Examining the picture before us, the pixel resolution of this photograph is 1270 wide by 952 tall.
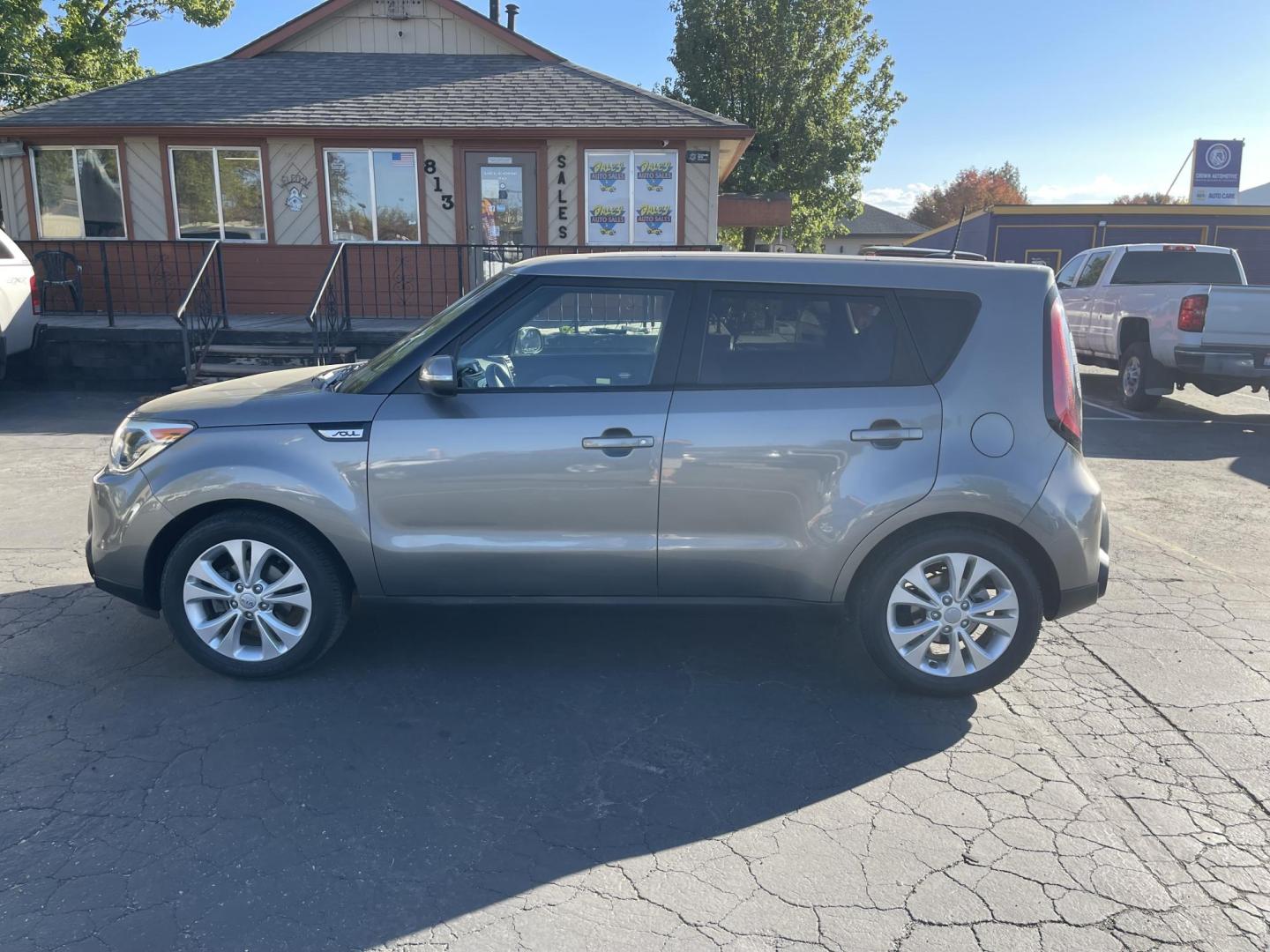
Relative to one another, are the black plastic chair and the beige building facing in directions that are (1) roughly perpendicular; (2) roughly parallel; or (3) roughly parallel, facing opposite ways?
roughly parallel

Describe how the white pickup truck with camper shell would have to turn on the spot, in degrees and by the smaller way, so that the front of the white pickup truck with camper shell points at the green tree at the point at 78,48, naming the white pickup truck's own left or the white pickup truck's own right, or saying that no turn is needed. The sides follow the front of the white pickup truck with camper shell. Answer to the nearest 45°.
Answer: approximately 90° to the white pickup truck's own right

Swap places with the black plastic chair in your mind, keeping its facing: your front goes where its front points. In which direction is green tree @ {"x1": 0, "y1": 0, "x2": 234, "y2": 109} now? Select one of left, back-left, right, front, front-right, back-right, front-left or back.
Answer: back

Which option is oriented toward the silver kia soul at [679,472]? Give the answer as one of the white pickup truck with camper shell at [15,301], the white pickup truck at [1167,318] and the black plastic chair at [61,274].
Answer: the black plastic chair

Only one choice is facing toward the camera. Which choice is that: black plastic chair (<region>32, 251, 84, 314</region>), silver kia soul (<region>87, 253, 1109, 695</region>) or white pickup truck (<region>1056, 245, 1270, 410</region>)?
the black plastic chair

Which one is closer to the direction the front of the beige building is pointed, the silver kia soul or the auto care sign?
the silver kia soul

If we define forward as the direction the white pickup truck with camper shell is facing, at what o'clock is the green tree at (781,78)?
The green tree is roughly at 5 o'clock from the white pickup truck with camper shell.

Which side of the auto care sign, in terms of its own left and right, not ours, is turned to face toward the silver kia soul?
front

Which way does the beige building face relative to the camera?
toward the camera

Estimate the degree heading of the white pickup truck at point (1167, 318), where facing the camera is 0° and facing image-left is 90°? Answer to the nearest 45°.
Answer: approximately 135°

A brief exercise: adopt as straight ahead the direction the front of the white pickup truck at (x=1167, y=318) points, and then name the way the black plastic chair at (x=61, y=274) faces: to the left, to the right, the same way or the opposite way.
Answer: the opposite way

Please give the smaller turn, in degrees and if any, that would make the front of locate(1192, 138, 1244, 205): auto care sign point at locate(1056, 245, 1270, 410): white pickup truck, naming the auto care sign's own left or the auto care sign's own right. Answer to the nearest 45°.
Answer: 0° — it already faces it

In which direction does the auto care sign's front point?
toward the camera

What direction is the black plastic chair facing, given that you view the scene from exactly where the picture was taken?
facing the viewer

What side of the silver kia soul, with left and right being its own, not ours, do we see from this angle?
left

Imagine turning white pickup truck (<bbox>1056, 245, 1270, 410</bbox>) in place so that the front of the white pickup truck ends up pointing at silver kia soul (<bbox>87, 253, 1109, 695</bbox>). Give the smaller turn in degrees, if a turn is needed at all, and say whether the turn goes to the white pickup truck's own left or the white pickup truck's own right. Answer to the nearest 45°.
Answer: approximately 135° to the white pickup truck's own left

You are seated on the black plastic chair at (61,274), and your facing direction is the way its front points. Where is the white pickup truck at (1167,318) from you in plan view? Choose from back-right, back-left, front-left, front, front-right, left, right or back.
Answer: front-left

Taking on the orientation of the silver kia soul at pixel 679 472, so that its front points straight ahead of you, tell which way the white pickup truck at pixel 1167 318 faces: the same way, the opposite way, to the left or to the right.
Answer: to the right

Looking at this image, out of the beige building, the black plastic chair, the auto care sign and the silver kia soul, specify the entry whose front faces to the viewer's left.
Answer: the silver kia soul
